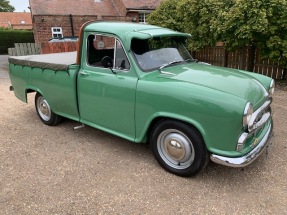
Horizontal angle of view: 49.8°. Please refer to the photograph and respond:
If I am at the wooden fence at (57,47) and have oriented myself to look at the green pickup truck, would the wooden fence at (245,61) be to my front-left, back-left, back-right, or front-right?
front-left

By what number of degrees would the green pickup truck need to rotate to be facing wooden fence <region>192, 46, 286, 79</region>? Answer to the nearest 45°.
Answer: approximately 90° to its left

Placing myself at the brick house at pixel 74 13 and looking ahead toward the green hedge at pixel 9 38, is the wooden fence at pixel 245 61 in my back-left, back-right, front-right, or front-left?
back-left

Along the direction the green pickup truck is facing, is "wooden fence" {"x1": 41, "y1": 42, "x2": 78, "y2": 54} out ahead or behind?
behind

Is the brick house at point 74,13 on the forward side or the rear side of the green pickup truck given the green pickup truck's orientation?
on the rear side

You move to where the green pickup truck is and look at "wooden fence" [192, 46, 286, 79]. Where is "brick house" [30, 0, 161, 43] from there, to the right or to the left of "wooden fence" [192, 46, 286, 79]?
left

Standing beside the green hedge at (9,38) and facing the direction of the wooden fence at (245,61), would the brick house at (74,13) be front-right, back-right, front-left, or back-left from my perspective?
front-left

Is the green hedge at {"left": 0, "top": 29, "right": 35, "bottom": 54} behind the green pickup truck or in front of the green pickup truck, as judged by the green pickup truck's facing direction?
behind
